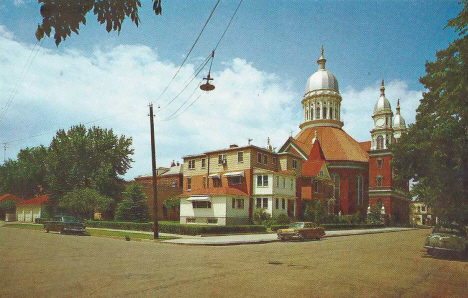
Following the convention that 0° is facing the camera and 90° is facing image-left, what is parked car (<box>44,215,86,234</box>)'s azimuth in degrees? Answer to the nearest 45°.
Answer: approximately 135°

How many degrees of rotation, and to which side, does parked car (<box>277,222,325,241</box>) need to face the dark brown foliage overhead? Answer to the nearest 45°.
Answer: approximately 45° to its left

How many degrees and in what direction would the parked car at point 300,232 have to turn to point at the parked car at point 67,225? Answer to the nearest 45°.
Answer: approximately 45° to its right

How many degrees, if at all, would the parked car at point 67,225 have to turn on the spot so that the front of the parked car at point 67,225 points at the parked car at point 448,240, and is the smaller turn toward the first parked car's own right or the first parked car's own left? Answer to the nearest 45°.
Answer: approximately 180°

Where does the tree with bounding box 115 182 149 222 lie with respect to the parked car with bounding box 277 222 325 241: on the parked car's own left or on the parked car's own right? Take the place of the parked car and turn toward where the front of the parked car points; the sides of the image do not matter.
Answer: on the parked car's own right

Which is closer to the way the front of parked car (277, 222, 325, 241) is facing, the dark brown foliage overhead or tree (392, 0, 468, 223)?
the dark brown foliage overhead
